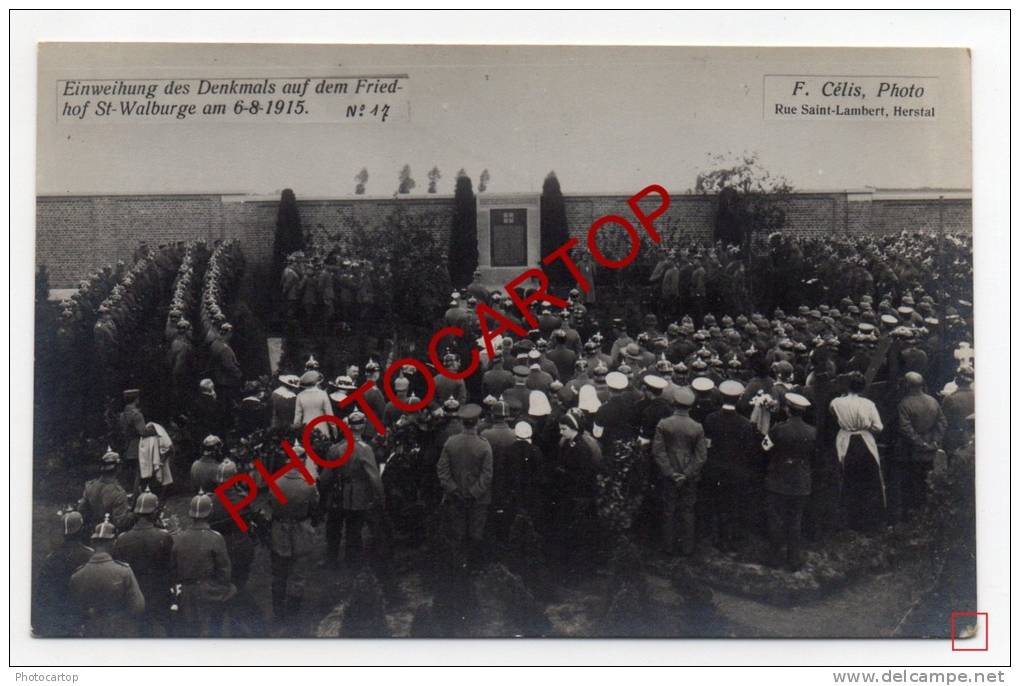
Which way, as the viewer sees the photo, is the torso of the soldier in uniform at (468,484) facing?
away from the camera

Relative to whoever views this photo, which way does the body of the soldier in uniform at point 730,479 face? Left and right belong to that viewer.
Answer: facing away from the viewer

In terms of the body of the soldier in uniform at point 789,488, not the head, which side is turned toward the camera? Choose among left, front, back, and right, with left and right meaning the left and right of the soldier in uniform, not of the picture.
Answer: back

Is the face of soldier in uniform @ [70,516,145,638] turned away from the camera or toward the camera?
away from the camera

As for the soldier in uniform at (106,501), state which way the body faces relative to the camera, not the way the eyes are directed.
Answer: away from the camera

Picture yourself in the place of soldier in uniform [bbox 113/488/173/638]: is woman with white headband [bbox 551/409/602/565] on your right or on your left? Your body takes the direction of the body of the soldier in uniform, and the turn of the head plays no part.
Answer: on your right

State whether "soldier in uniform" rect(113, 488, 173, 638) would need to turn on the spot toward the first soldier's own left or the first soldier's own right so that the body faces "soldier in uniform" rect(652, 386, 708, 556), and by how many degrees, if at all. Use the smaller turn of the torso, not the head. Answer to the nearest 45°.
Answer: approximately 90° to the first soldier's own right

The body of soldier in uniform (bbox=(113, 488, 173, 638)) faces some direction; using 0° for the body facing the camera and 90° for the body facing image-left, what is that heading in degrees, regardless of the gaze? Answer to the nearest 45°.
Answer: approximately 180°

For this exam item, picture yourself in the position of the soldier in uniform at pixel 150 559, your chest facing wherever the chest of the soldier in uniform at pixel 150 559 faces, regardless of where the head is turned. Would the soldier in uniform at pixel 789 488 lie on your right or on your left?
on your right
